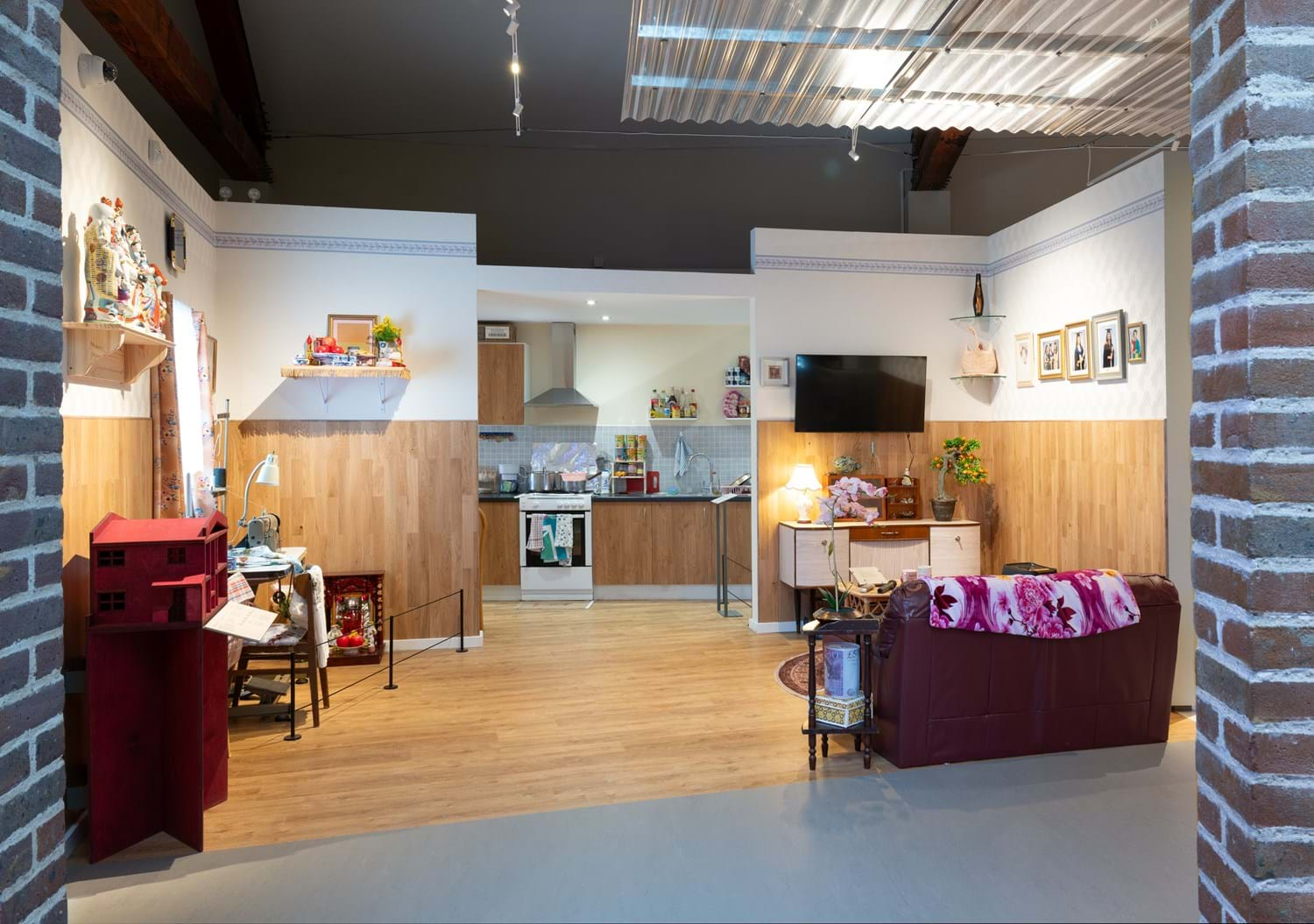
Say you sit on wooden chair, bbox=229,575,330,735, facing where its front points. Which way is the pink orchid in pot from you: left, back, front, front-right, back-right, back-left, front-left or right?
back

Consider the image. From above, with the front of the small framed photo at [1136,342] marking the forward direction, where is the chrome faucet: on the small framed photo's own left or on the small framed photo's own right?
on the small framed photo's own right

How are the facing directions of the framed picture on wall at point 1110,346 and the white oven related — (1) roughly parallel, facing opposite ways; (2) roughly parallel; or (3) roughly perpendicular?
roughly perpendicular

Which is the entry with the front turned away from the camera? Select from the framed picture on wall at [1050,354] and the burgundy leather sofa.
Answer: the burgundy leather sofa

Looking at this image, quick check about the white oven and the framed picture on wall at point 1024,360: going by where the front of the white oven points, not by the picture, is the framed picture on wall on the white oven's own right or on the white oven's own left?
on the white oven's own left

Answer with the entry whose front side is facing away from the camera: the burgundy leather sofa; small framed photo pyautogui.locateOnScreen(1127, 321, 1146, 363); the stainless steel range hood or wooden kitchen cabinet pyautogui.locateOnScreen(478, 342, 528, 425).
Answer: the burgundy leather sofa

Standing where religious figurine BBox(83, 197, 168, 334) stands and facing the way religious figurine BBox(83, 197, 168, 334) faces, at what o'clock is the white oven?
The white oven is roughly at 9 o'clock from the religious figurine.

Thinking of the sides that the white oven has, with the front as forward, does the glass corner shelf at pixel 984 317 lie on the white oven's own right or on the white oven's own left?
on the white oven's own left

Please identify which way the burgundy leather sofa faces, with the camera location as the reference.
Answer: facing away from the viewer

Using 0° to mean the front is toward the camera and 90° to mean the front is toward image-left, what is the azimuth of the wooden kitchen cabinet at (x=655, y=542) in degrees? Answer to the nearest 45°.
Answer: approximately 0°

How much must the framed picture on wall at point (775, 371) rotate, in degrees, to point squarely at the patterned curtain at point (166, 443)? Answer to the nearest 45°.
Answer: approximately 45° to its right

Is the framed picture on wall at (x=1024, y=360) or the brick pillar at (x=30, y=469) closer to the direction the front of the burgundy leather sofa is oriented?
the framed picture on wall
